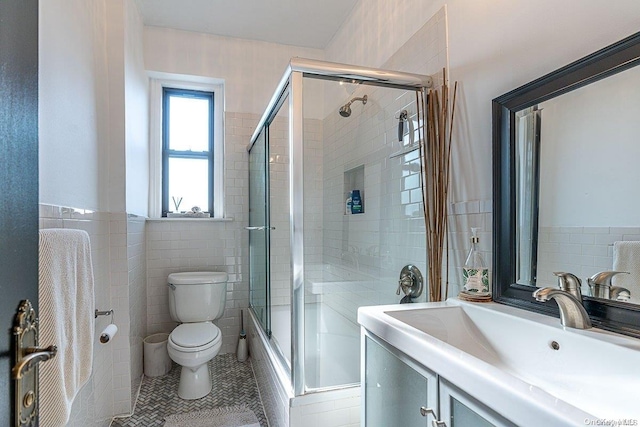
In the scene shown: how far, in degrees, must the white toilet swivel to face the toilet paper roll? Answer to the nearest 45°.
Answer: approximately 45° to its right

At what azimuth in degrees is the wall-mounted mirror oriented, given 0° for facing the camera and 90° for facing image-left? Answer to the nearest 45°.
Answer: approximately 45°

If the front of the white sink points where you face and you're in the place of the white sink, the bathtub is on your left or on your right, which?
on your right

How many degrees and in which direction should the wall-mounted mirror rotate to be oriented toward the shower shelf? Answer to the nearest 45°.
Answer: approximately 90° to its right

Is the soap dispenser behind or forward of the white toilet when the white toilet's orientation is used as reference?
forward

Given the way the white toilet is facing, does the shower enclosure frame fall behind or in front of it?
in front

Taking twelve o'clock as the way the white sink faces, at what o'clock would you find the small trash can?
The small trash can is roughly at 2 o'clock from the white sink.

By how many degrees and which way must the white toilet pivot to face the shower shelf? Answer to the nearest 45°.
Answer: approximately 45° to its left
